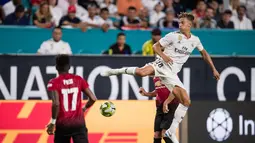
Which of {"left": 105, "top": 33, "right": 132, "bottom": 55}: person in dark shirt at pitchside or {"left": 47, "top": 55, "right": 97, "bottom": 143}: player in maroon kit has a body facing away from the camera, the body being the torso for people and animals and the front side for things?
the player in maroon kit

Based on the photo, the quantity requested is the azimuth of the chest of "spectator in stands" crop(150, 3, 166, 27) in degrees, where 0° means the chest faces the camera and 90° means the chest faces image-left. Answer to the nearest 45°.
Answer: approximately 0°

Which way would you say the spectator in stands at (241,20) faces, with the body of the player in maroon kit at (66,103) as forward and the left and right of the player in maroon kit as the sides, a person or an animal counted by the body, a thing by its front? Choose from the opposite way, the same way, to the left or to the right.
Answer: the opposite way

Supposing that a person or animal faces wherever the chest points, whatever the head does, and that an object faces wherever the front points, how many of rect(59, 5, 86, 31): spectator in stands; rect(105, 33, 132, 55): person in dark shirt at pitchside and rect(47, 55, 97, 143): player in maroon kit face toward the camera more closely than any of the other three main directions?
2

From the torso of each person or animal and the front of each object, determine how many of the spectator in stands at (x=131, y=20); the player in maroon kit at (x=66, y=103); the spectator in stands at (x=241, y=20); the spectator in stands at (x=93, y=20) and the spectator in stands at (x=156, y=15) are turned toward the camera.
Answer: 4
